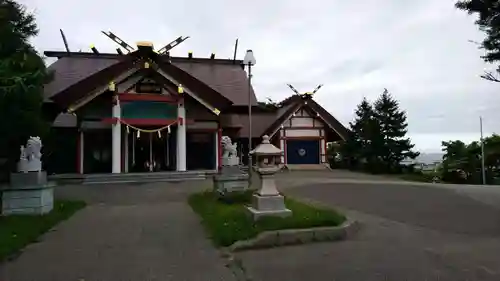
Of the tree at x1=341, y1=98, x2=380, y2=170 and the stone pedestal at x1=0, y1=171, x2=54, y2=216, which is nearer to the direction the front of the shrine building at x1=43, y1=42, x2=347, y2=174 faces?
the stone pedestal

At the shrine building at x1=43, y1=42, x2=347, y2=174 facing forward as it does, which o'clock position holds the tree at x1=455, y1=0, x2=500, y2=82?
The tree is roughly at 11 o'clock from the shrine building.

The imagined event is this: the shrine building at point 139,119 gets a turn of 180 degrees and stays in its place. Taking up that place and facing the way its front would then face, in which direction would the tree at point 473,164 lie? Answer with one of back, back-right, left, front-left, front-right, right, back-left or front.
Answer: right

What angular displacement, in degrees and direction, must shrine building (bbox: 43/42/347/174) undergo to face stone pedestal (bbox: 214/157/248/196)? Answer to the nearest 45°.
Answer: approximately 45° to its left

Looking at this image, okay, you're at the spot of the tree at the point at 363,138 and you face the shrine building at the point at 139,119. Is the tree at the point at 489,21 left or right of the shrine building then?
left

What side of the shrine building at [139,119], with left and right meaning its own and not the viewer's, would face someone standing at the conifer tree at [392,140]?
left

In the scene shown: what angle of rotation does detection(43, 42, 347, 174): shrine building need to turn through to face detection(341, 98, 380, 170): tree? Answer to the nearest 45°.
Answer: approximately 135° to its left

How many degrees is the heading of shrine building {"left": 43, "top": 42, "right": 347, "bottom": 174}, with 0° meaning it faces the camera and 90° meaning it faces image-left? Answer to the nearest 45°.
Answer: approximately 0°
